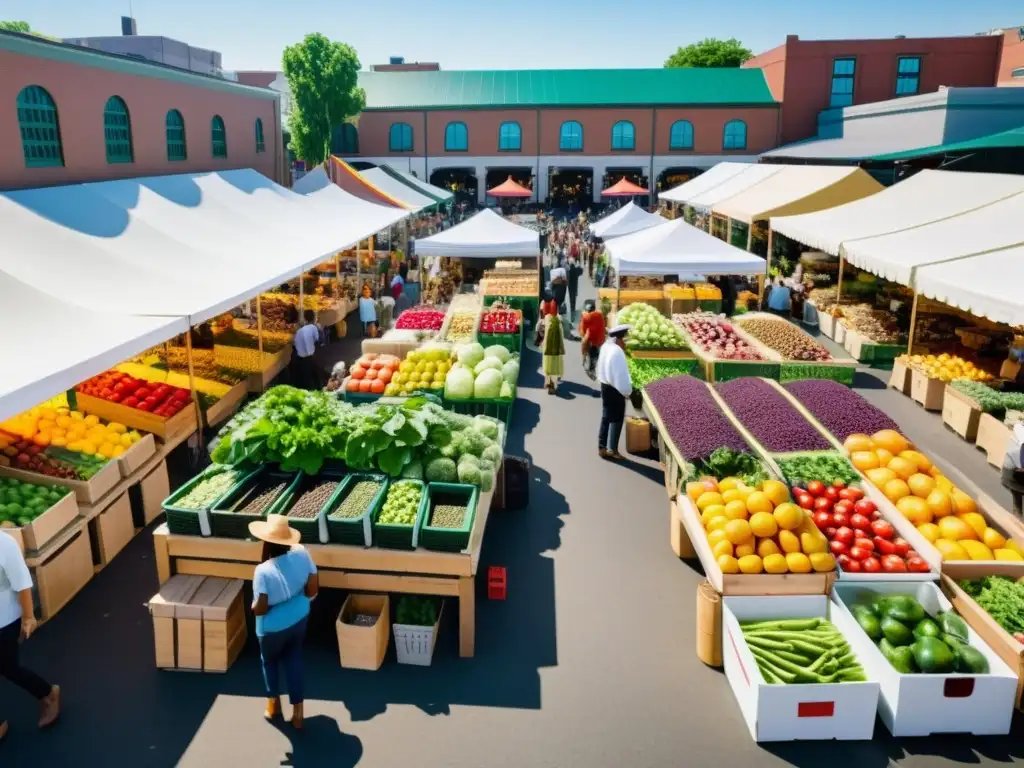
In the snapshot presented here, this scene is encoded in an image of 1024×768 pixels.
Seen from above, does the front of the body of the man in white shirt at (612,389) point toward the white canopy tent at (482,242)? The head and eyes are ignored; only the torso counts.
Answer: no

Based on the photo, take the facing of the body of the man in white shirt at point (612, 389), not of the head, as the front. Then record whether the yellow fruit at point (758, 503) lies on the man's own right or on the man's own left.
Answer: on the man's own right

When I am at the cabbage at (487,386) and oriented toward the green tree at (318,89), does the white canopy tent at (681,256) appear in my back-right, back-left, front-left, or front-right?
front-right

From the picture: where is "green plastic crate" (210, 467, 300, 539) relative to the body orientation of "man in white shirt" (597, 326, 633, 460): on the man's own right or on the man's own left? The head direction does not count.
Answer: on the man's own right

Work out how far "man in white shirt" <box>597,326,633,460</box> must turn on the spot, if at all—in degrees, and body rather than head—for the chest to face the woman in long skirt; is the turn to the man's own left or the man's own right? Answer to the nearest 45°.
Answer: approximately 90° to the man's own left

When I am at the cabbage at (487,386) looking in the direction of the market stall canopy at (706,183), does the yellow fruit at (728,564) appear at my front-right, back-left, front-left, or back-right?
back-right

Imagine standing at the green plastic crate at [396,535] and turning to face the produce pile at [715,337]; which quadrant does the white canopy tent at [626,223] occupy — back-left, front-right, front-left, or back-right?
front-left

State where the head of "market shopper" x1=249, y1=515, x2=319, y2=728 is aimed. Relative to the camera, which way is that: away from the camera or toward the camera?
away from the camera

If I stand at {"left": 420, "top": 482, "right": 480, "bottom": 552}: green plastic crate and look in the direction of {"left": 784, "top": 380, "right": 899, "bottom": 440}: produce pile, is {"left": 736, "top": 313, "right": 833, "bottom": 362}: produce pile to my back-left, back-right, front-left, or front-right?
front-left
